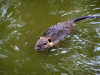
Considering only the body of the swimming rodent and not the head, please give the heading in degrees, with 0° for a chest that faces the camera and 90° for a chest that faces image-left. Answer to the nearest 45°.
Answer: approximately 45°
